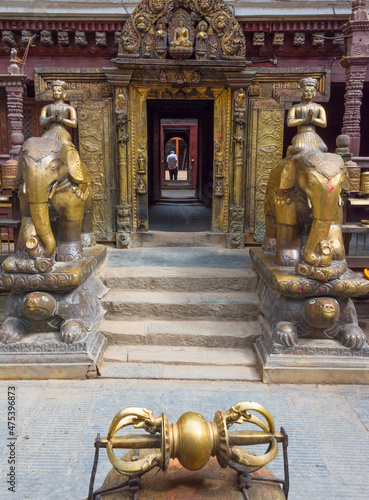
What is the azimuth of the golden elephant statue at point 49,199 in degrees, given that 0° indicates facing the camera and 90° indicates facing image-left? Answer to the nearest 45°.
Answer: approximately 45°

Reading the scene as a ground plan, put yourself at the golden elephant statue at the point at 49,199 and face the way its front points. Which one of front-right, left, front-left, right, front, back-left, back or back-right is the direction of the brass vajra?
front-left

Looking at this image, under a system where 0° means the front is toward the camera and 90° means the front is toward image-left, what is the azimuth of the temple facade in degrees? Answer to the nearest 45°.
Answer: approximately 0°

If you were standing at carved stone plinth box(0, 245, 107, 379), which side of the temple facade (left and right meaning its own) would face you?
front

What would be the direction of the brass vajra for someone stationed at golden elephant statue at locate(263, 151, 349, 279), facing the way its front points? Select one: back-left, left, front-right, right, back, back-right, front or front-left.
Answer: front-right

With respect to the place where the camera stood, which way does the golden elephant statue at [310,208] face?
facing the viewer and to the right of the viewer

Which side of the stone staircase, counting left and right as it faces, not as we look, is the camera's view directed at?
front

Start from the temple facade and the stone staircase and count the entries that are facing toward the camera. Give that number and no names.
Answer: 2

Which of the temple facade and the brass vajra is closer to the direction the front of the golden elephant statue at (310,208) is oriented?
the brass vajra

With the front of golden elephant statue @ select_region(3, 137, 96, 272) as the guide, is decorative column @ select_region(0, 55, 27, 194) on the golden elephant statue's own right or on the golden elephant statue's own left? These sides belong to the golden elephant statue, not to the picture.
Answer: on the golden elephant statue's own right
